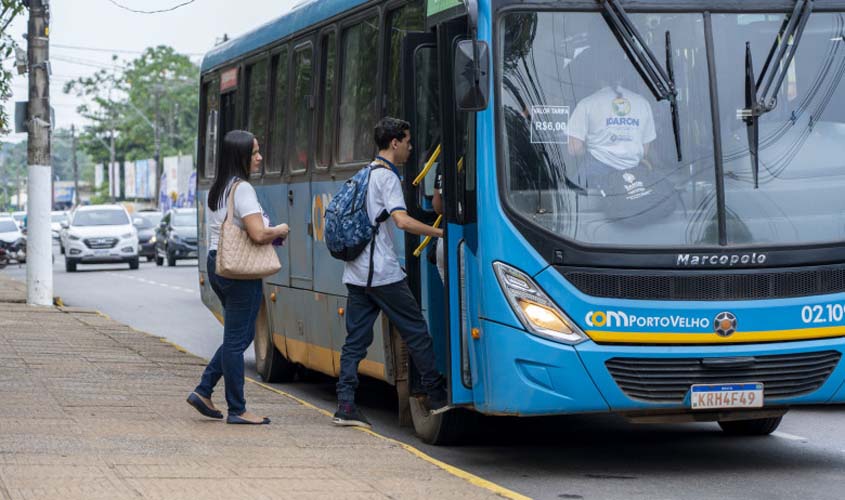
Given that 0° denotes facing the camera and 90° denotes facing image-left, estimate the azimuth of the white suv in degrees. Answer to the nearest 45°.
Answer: approximately 0°

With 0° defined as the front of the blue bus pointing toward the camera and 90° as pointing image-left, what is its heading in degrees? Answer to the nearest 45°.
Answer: approximately 315°

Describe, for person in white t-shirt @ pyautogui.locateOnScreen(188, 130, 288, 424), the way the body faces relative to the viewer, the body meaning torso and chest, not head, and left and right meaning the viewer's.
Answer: facing to the right of the viewer

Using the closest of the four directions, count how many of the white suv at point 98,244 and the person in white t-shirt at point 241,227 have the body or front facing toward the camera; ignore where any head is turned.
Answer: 1

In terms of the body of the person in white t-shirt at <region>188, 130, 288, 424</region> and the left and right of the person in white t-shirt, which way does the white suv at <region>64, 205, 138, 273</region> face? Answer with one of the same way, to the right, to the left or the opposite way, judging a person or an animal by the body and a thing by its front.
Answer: to the right

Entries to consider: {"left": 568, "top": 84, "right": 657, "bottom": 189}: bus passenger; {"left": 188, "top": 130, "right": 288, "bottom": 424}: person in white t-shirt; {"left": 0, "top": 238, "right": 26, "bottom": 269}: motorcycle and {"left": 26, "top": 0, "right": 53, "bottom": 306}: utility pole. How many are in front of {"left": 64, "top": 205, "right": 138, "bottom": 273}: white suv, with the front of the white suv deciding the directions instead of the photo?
3

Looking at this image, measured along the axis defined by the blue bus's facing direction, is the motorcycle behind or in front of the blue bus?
behind

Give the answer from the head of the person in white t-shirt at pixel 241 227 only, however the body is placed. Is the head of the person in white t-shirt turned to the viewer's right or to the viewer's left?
to the viewer's right
